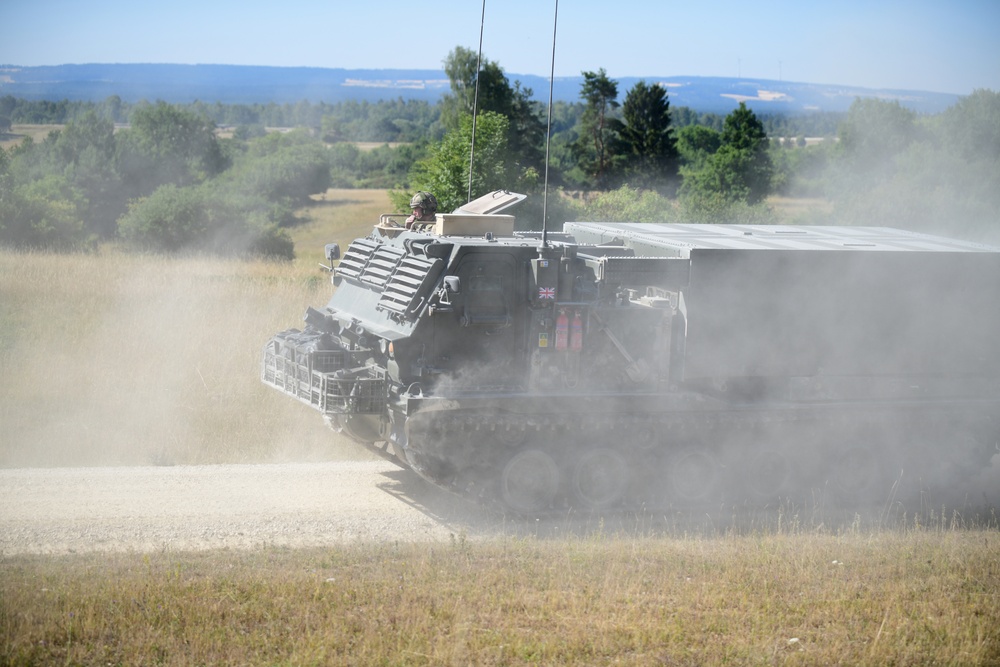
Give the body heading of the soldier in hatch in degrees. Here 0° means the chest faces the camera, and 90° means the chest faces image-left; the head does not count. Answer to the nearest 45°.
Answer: approximately 90°

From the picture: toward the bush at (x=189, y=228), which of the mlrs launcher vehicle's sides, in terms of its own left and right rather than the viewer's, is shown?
right

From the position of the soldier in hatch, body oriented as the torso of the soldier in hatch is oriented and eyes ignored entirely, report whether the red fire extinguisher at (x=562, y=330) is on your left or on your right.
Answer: on your left

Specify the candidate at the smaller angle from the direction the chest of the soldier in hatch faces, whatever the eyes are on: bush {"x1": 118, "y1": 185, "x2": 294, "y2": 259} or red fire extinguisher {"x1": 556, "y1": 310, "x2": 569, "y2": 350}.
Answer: the bush

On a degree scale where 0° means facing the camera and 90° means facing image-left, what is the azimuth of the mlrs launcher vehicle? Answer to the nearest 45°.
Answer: approximately 45°
